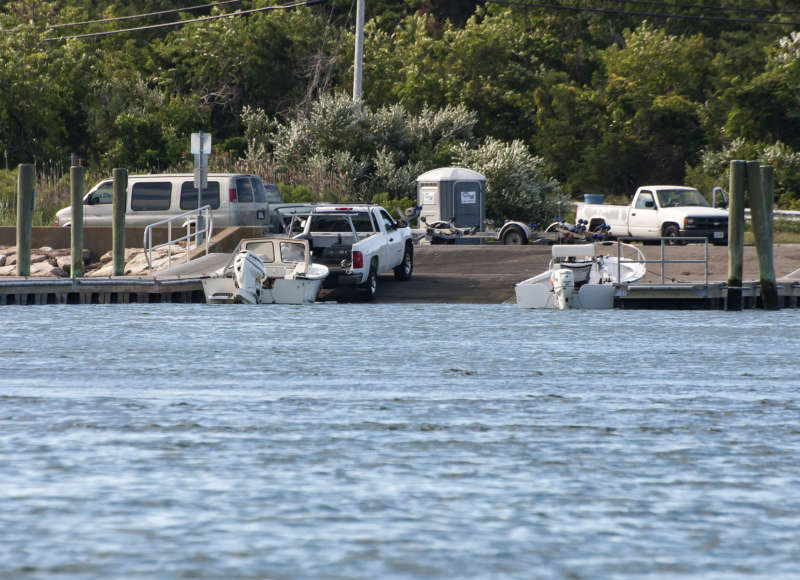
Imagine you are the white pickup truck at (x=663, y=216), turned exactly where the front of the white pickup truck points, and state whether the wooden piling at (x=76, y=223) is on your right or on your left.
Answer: on your right

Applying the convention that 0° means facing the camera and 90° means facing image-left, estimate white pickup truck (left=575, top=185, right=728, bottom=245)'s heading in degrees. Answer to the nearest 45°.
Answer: approximately 315°

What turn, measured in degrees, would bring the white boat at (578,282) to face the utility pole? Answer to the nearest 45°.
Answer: approximately 45° to its left

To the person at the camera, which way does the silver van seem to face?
facing away from the viewer and to the left of the viewer

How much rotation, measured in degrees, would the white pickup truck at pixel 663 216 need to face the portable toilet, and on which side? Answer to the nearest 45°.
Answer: approximately 135° to its right

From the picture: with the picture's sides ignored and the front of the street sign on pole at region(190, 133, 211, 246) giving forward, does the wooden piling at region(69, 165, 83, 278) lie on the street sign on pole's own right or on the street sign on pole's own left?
on the street sign on pole's own left

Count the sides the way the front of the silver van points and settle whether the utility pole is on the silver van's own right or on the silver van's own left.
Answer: on the silver van's own right

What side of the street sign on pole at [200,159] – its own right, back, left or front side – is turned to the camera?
back

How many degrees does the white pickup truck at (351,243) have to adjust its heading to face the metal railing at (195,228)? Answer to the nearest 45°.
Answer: approximately 90° to its left

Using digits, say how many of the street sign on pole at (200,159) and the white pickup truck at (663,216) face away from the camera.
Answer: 1

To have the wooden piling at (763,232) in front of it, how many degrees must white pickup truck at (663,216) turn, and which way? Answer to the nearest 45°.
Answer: approximately 45° to its right

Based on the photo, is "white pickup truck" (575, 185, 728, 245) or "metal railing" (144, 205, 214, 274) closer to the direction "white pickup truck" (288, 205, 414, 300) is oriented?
the white pickup truck
